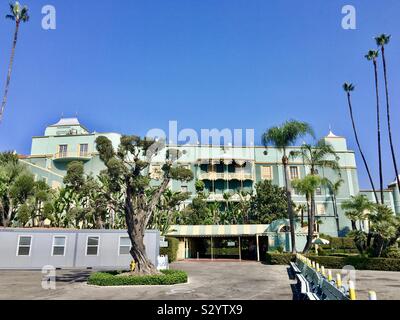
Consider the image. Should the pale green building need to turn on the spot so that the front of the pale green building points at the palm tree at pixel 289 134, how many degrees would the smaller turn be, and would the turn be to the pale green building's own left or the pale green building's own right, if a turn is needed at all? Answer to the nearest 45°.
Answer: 0° — it already faces it

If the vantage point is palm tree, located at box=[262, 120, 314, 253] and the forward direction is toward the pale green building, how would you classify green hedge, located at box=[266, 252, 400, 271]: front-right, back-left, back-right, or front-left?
back-right

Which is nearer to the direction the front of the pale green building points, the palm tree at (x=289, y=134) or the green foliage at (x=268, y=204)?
the palm tree

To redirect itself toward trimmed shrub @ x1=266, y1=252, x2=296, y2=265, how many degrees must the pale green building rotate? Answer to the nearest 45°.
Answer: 0° — it already faces it

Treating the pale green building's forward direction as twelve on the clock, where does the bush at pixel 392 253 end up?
The bush is roughly at 11 o'clock from the pale green building.

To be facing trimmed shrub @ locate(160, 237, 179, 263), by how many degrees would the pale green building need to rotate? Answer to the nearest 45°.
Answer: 0° — it already faces it

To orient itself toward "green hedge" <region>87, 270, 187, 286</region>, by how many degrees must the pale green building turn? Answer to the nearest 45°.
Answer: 0° — it already faces it

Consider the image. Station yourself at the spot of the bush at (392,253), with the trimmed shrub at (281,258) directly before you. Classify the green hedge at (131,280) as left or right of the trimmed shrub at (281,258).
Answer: left

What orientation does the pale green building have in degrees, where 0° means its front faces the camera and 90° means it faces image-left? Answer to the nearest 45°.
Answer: approximately 0°

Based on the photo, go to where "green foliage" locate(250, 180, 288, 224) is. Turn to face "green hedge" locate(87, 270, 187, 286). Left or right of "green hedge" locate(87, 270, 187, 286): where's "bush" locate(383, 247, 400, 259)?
left
